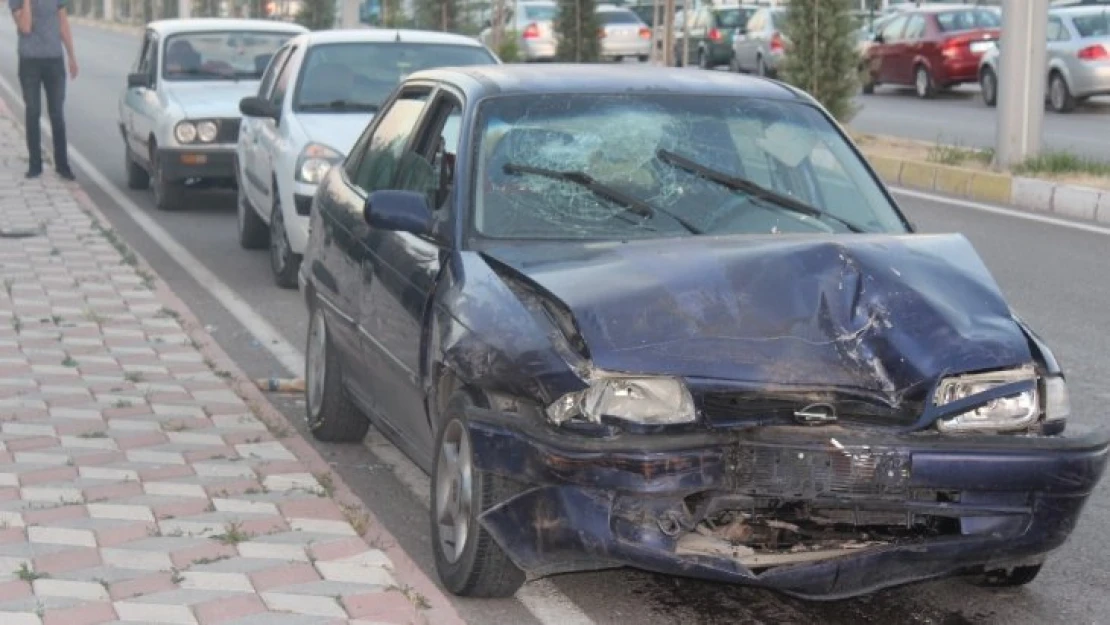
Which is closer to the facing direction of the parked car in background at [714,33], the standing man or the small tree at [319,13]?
the small tree

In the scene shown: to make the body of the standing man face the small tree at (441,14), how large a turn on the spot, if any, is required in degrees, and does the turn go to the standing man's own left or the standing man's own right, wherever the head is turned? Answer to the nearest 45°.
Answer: approximately 180°

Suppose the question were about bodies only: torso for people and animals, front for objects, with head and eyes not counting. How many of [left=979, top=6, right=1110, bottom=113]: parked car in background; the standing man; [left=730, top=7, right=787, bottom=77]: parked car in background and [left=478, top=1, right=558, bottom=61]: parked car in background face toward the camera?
1

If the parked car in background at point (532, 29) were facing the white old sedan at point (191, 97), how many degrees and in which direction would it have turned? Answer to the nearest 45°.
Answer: approximately 135° to its left

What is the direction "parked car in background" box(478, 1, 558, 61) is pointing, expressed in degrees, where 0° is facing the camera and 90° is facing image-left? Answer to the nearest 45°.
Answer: approximately 135°

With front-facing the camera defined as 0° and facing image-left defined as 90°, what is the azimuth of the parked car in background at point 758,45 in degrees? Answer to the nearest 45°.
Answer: approximately 135°

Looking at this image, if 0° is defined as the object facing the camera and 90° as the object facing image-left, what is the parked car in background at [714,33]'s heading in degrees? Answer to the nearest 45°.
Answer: approximately 135°

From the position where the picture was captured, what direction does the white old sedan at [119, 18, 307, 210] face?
facing the viewer and to the right of the viewer

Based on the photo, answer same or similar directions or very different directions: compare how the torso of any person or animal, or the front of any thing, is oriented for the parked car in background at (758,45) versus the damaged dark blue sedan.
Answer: very different directions

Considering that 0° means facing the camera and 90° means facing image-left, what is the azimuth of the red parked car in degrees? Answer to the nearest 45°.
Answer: approximately 135°
